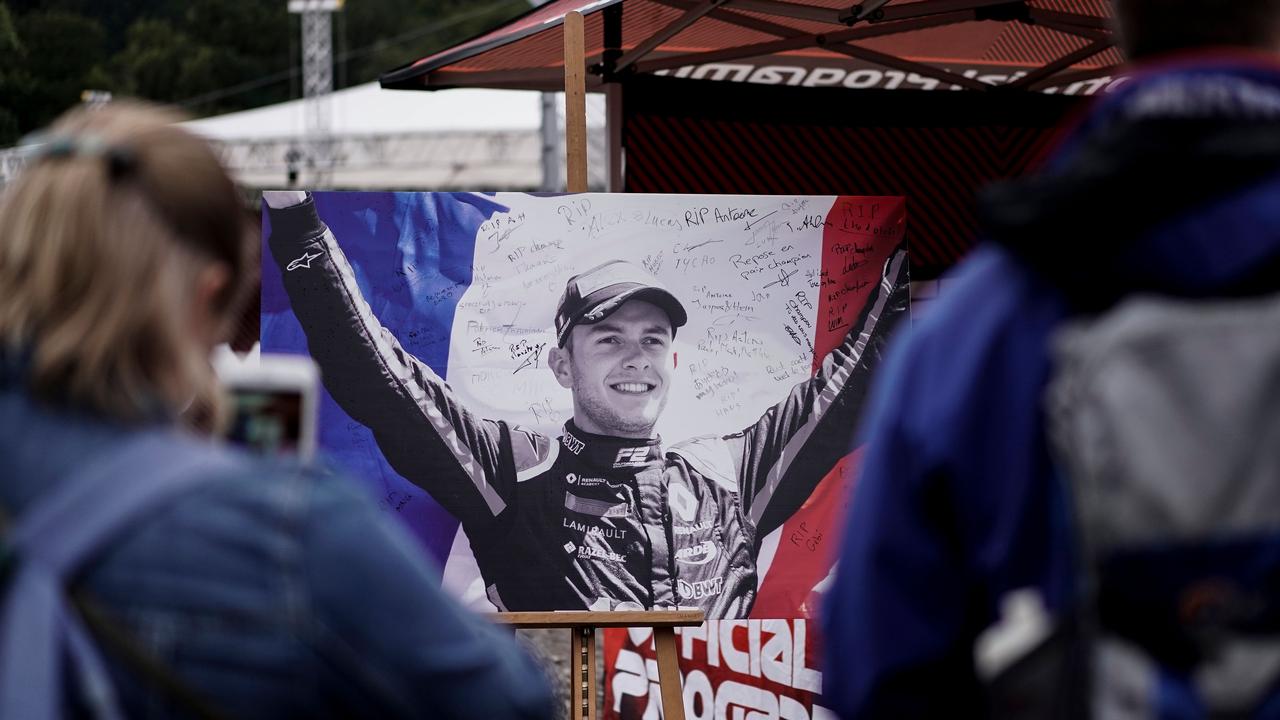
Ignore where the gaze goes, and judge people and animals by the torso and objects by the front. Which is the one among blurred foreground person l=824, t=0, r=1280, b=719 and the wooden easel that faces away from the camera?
the blurred foreground person

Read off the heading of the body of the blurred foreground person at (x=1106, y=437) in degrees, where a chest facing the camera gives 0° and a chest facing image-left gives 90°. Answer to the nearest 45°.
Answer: approximately 180°

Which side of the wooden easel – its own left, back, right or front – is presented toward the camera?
front

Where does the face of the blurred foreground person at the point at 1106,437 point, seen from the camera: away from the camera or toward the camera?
away from the camera

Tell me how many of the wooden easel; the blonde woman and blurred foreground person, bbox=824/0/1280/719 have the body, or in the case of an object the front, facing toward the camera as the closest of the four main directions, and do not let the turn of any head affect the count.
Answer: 1

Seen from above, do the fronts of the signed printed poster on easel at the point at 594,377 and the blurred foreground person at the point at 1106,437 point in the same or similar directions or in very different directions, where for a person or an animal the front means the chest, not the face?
very different directions

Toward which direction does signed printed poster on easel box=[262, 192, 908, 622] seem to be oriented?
toward the camera

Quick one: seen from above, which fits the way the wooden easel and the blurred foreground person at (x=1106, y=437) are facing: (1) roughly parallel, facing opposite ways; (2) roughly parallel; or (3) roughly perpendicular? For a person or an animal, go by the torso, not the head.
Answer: roughly parallel, facing opposite ways

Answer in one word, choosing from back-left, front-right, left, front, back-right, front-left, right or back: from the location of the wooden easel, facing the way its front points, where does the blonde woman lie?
front

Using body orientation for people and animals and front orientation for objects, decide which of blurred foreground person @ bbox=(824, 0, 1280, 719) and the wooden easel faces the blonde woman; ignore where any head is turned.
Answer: the wooden easel

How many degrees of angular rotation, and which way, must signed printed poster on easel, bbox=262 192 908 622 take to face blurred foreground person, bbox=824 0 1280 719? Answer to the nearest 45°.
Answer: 0° — it already faces them

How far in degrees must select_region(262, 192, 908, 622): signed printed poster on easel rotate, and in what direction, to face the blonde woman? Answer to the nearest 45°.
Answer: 0° — it already faces them
